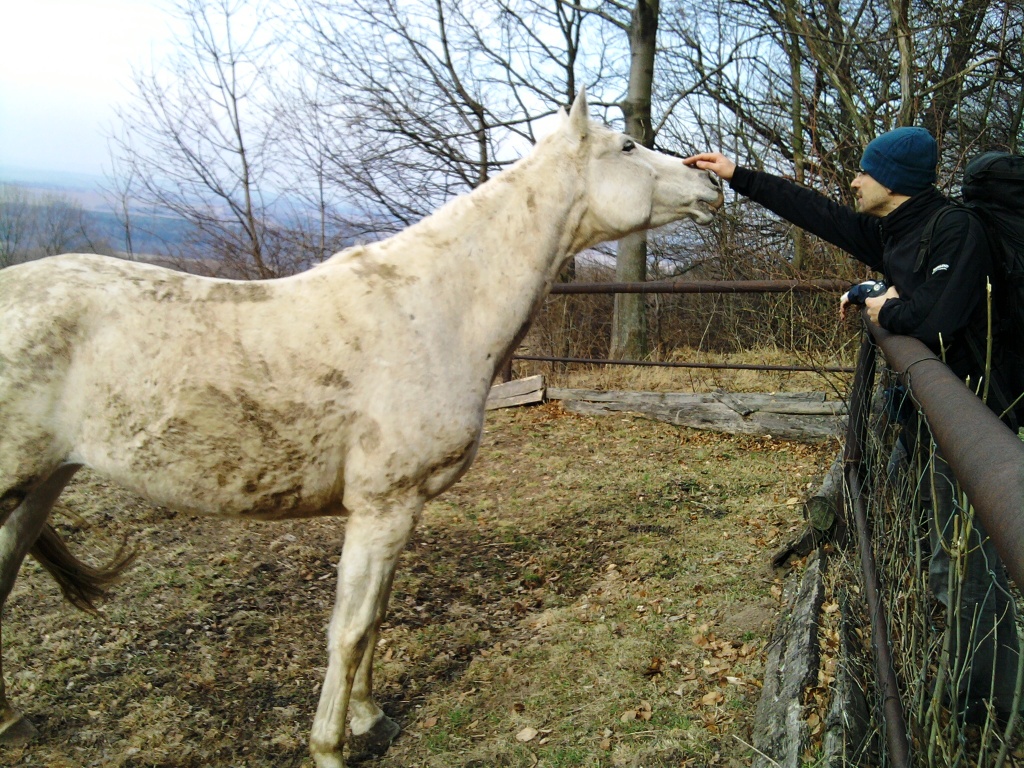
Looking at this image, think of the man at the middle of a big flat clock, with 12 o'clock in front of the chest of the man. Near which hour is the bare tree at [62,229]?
The bare tree is roughly at 1 o'clock from the man.

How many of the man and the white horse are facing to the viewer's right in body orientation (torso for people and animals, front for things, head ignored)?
1

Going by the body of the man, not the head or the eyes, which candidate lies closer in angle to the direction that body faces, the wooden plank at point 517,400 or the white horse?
the white horse

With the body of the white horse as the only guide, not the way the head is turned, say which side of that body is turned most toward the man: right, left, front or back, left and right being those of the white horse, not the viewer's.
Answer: front

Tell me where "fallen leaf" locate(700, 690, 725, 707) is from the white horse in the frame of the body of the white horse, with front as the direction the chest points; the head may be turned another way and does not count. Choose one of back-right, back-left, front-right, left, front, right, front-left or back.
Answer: front

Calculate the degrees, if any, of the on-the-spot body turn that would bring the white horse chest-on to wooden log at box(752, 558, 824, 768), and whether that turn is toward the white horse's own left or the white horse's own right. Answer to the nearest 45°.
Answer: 0° — it already faces it

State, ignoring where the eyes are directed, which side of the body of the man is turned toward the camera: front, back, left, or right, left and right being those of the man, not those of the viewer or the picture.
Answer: left

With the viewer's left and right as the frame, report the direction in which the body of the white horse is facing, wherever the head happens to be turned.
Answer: facing to the right of the viewer

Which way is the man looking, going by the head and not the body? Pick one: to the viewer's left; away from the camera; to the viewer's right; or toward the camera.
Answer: to the viewer's left

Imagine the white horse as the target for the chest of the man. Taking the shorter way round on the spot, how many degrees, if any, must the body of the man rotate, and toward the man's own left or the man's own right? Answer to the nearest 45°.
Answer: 0° — they already face it

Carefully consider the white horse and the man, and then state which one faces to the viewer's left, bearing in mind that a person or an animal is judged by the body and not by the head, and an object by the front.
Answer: the man
